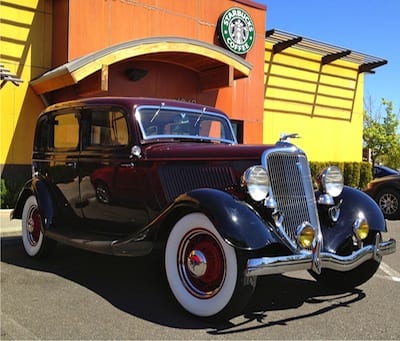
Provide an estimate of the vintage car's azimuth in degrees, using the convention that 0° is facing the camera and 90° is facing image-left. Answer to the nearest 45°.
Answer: approximately 315°

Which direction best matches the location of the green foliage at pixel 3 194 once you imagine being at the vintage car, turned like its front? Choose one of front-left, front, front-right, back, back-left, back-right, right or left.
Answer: back

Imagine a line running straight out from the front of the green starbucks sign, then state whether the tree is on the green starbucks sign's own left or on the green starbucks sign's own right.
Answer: on the green starbucks sign's own left

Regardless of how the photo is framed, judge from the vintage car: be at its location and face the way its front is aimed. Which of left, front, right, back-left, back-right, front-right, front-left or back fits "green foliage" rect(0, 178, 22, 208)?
back

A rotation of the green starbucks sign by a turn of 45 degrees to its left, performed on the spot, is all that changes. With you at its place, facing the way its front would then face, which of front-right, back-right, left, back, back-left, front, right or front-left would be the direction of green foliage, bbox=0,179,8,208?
back-right

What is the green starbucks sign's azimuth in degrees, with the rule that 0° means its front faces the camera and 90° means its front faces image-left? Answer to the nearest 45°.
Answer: approximately 315°

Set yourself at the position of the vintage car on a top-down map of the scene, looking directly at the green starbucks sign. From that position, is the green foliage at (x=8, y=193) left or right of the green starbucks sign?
left

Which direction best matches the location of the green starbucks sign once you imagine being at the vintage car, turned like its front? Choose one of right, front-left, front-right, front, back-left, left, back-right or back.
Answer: back-left

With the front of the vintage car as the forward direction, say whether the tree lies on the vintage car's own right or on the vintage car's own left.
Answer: on the vintage car's own left
